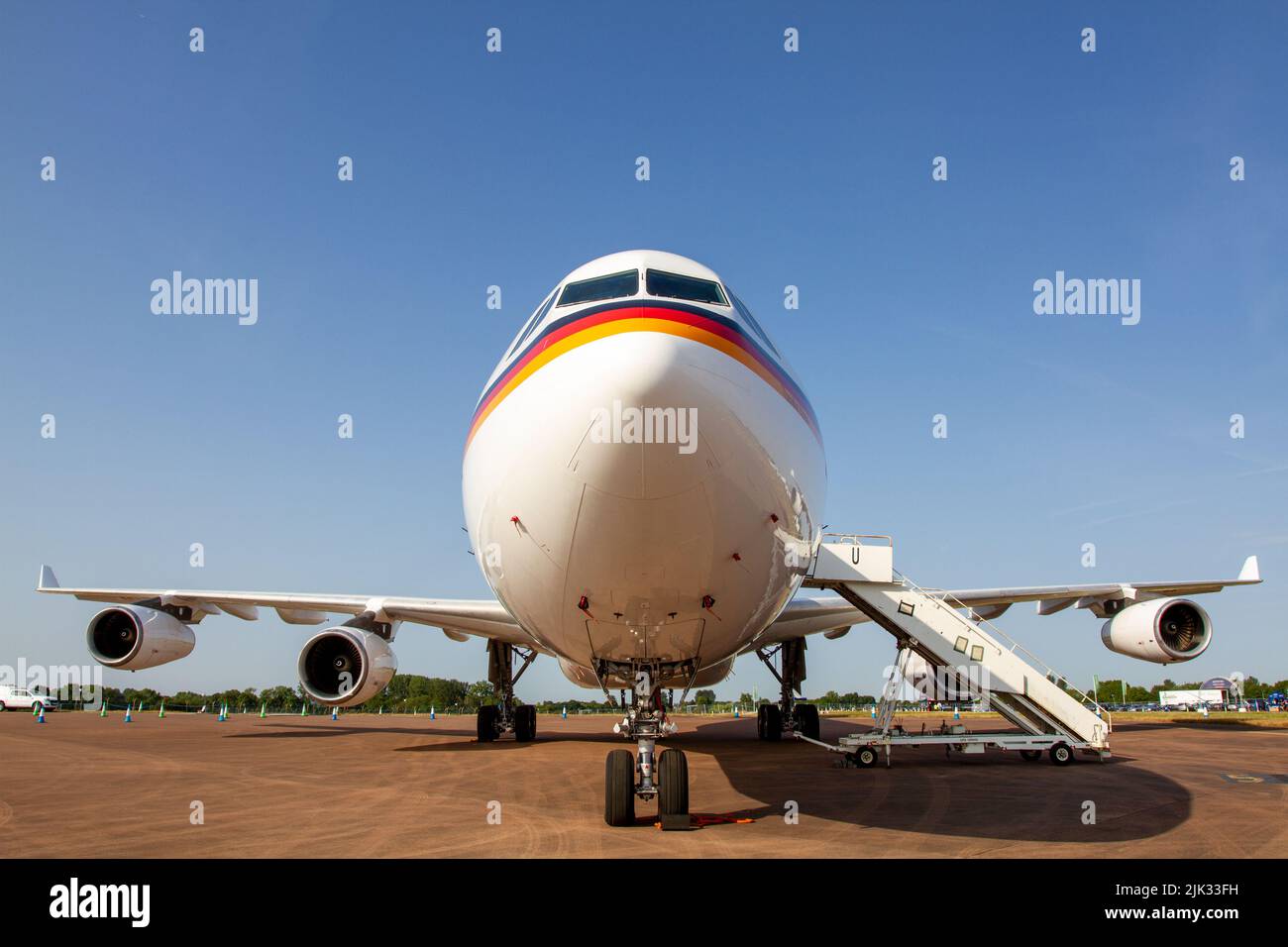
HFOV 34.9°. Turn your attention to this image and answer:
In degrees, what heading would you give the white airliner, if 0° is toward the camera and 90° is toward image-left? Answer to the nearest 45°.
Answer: approximately 0°

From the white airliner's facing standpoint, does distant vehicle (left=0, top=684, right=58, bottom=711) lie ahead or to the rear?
to the rear
